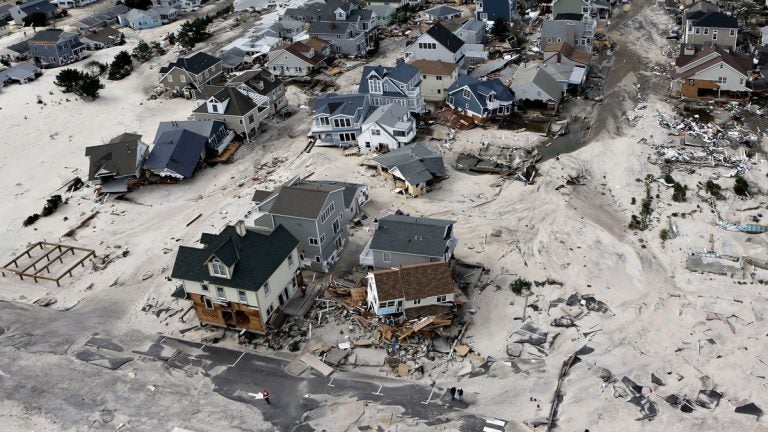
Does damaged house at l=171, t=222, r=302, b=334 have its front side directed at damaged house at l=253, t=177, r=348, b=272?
no

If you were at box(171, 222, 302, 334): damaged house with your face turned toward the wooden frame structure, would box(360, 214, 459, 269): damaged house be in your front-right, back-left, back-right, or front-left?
back-right

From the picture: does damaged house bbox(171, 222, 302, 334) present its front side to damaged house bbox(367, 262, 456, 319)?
no

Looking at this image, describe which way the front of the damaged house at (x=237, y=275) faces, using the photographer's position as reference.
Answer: facing the viewer

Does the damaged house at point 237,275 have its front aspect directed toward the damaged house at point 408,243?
no

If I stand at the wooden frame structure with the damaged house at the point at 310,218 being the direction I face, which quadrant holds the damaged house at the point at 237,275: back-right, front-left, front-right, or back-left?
front-right
